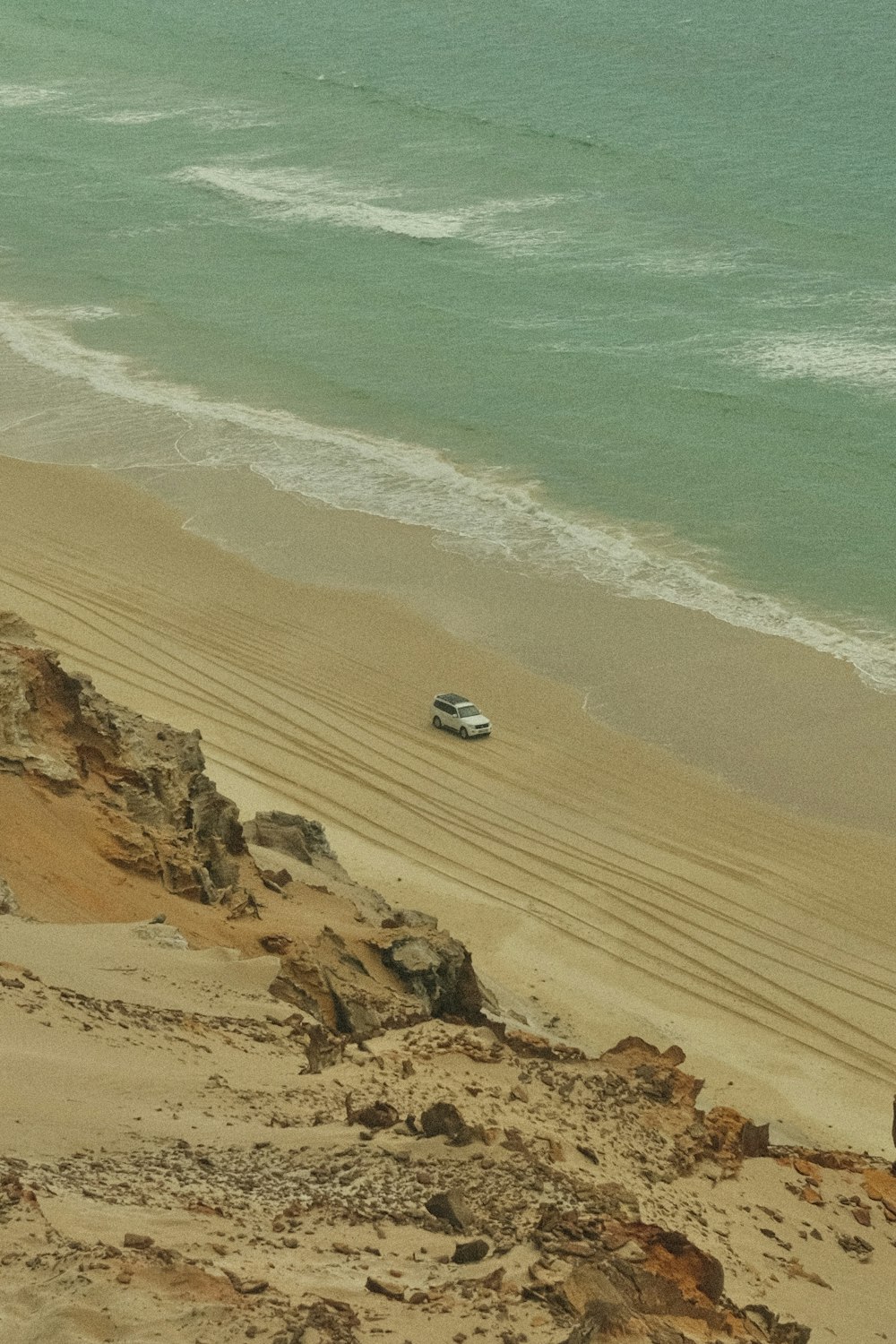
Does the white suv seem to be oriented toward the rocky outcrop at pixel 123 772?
no

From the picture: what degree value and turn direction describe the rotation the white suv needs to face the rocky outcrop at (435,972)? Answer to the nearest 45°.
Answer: approximately 45° to its right

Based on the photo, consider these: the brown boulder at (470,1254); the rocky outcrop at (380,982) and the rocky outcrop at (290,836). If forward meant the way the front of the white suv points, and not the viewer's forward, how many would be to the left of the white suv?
0

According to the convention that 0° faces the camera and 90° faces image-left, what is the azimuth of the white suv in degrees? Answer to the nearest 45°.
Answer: approximately 315°

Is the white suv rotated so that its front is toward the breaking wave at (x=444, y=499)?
no

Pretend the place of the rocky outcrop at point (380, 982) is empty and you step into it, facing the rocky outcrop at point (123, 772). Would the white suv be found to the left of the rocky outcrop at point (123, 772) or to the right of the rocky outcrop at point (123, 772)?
right

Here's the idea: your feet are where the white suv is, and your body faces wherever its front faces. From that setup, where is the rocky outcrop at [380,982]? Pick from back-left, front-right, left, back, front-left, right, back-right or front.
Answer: front-right

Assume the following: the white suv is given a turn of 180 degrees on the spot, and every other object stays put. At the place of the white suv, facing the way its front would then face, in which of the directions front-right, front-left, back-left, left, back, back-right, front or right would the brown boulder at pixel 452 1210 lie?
back-left

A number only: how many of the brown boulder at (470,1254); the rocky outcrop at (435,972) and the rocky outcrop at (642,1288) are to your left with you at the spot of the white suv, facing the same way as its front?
0
